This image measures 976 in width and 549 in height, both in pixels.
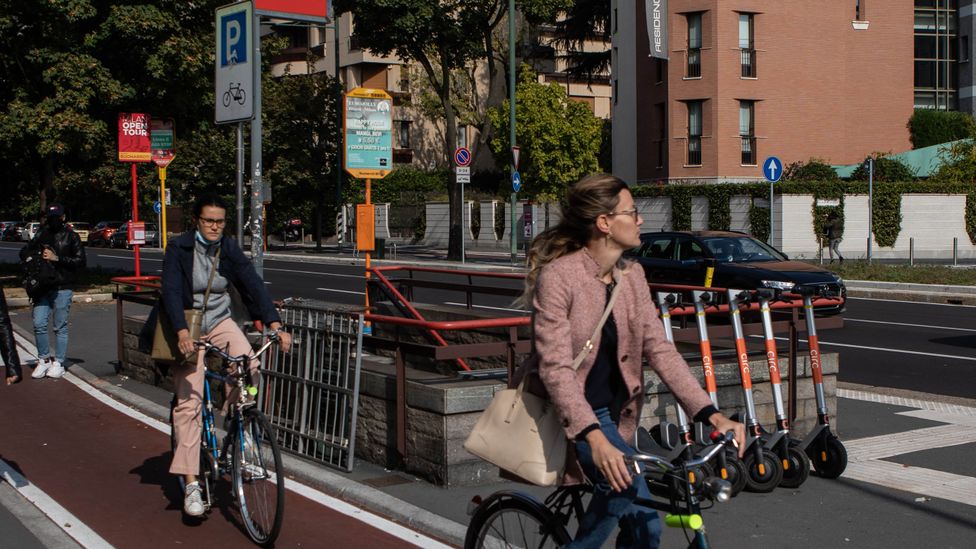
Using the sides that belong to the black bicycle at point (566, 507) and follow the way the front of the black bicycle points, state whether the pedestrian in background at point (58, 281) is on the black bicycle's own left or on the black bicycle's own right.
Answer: on the black bicycle's own left

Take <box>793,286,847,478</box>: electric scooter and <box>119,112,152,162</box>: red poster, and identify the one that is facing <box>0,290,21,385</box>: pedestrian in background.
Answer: the red poster

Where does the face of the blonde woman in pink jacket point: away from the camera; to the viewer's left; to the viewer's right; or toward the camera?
to the viewer's right

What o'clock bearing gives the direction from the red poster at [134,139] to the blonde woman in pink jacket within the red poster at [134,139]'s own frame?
The blonde woman in pink jacket is roughly at 12 o'clock from the red poster.

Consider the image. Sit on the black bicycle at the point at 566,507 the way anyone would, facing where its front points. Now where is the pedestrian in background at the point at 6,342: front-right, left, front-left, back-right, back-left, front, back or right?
back-left

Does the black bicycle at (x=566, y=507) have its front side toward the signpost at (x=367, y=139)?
no

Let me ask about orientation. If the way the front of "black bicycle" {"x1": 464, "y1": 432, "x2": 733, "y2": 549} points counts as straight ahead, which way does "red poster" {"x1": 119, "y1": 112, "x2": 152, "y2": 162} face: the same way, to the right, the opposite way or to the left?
to the right

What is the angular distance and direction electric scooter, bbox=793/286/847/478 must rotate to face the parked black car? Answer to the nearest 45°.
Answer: approximately 135° to its left

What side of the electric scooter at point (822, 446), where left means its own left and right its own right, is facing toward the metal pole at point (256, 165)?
back

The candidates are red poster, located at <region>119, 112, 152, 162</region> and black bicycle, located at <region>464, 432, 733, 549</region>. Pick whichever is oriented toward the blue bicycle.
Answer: the red poster

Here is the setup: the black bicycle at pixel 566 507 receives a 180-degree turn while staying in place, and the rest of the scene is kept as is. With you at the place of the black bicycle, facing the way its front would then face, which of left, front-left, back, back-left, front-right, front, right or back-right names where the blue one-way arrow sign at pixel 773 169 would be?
right

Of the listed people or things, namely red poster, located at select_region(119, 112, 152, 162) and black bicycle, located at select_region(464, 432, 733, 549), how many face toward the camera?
1

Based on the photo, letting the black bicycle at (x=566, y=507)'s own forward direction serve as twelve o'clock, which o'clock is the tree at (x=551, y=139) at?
The tree is roughly at 9 o'clock from the black bicycle.

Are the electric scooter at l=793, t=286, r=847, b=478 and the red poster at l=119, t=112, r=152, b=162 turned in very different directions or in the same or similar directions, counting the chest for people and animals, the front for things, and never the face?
same or similar directions

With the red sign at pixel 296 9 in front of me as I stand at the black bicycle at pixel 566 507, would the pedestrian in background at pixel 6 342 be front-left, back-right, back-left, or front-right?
front-left

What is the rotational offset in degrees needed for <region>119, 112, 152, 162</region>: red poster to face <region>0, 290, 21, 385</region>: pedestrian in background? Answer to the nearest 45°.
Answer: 0° — it already faces them

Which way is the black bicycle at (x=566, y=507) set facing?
to the viewer's right

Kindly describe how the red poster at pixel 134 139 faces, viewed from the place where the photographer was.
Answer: facing the viewer

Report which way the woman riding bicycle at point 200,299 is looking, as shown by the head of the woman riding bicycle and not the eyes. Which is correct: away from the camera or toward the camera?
toward the camera

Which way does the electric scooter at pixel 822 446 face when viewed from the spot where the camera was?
facing the viewer and to the right of the viewer
